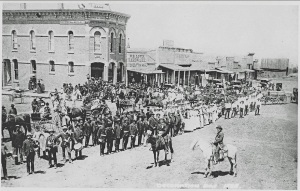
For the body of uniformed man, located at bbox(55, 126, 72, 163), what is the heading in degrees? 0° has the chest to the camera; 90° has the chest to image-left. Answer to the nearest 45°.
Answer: approximately 0°

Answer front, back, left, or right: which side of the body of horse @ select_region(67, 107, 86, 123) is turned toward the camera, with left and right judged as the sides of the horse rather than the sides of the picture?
left

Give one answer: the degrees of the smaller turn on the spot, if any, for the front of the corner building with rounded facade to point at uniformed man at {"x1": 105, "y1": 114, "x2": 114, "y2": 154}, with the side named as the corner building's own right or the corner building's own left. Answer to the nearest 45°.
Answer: approximately 45° to the corner building's own right

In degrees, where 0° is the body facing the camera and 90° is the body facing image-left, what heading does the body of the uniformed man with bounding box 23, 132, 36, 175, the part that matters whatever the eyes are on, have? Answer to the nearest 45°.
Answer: approximately 0°

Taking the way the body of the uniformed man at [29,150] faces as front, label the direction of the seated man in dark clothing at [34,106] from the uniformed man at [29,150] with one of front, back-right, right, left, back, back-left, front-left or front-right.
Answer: back

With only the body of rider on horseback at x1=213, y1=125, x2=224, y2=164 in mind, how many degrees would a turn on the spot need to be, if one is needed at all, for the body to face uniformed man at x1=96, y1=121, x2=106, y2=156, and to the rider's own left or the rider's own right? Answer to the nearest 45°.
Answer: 0° — they already face them

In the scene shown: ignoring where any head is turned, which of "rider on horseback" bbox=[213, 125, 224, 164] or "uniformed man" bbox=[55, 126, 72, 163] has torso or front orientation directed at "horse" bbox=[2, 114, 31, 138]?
the rider on horseback
